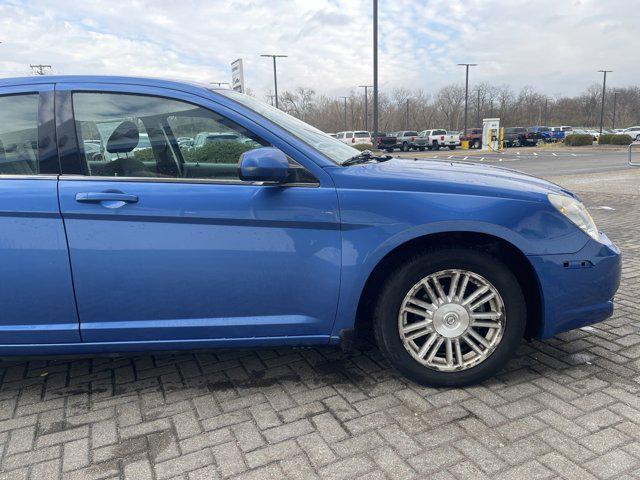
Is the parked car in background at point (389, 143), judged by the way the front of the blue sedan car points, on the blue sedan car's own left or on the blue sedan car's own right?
on the blue sedan car's own left

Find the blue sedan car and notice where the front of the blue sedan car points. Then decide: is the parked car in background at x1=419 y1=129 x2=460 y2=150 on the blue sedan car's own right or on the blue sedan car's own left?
on the blue sedan car's own left

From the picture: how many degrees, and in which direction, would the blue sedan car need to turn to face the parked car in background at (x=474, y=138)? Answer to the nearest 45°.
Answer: approximately 90° to its left

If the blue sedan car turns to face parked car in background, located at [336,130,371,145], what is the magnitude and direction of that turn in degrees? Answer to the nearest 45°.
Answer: approximately 90° to its left

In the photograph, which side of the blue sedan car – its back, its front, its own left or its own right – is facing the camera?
right

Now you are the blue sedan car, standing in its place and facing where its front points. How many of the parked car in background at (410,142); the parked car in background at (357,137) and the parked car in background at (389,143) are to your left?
3

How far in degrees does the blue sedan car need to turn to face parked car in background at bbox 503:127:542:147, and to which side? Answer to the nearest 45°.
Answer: approximately 45° to its left

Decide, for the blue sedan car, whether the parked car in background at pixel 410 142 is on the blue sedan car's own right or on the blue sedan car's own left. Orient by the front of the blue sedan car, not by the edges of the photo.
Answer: on the blue sedan car's own left
